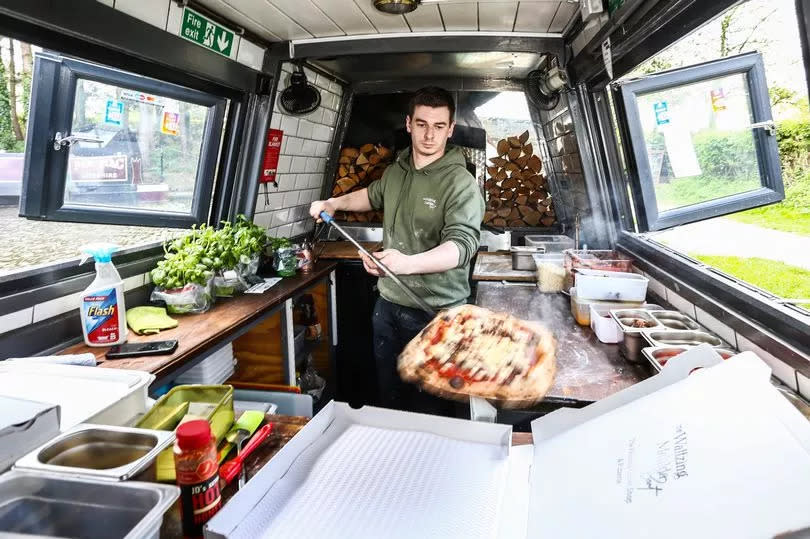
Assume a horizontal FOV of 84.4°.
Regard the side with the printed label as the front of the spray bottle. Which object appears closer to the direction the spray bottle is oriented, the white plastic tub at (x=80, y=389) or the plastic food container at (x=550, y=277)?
the white plastic tub

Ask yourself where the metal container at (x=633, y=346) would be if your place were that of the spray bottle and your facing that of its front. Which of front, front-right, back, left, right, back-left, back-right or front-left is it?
back-left

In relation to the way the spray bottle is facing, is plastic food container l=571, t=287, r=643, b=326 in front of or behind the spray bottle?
behind

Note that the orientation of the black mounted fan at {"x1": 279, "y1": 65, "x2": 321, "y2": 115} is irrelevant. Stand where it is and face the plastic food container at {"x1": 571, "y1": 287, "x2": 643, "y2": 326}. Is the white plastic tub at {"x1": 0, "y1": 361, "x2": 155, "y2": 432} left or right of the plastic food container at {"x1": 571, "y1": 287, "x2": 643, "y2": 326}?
right

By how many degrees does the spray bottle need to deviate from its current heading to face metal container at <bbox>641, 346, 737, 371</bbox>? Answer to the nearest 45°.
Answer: approximately 135° to its left
